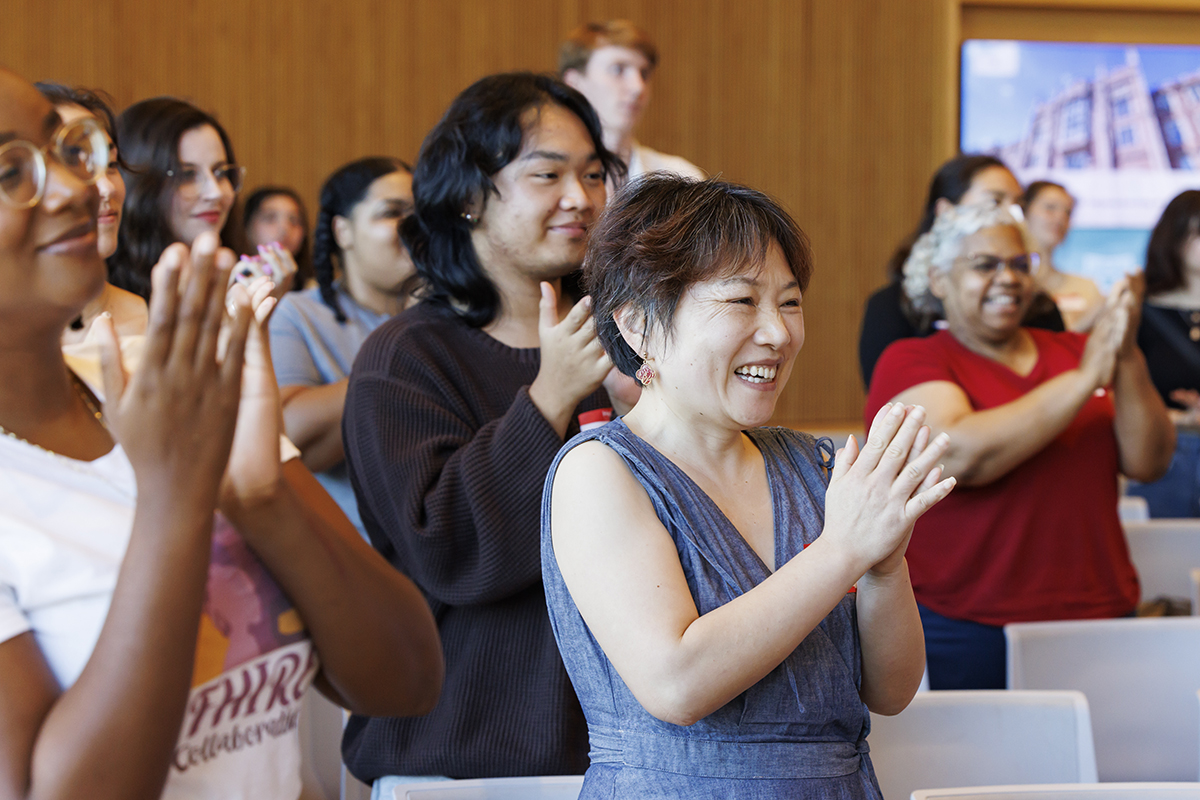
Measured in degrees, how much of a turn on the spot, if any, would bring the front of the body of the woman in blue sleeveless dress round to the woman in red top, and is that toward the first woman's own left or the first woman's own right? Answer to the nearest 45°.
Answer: approximately 90° to the first woman's own left

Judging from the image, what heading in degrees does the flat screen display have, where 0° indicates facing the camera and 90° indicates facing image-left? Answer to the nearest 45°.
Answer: approximately 0°

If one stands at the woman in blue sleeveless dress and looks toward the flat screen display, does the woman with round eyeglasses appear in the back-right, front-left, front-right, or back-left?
back-left

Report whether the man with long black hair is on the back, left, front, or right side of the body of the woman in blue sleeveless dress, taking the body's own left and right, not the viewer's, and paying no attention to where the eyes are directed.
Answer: back

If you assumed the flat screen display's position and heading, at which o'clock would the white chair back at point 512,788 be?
The white chair back is roughly at 12 o'clock from the flat screen display.

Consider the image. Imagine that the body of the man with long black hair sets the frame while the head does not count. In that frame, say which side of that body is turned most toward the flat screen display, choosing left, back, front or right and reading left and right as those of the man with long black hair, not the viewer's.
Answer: left
